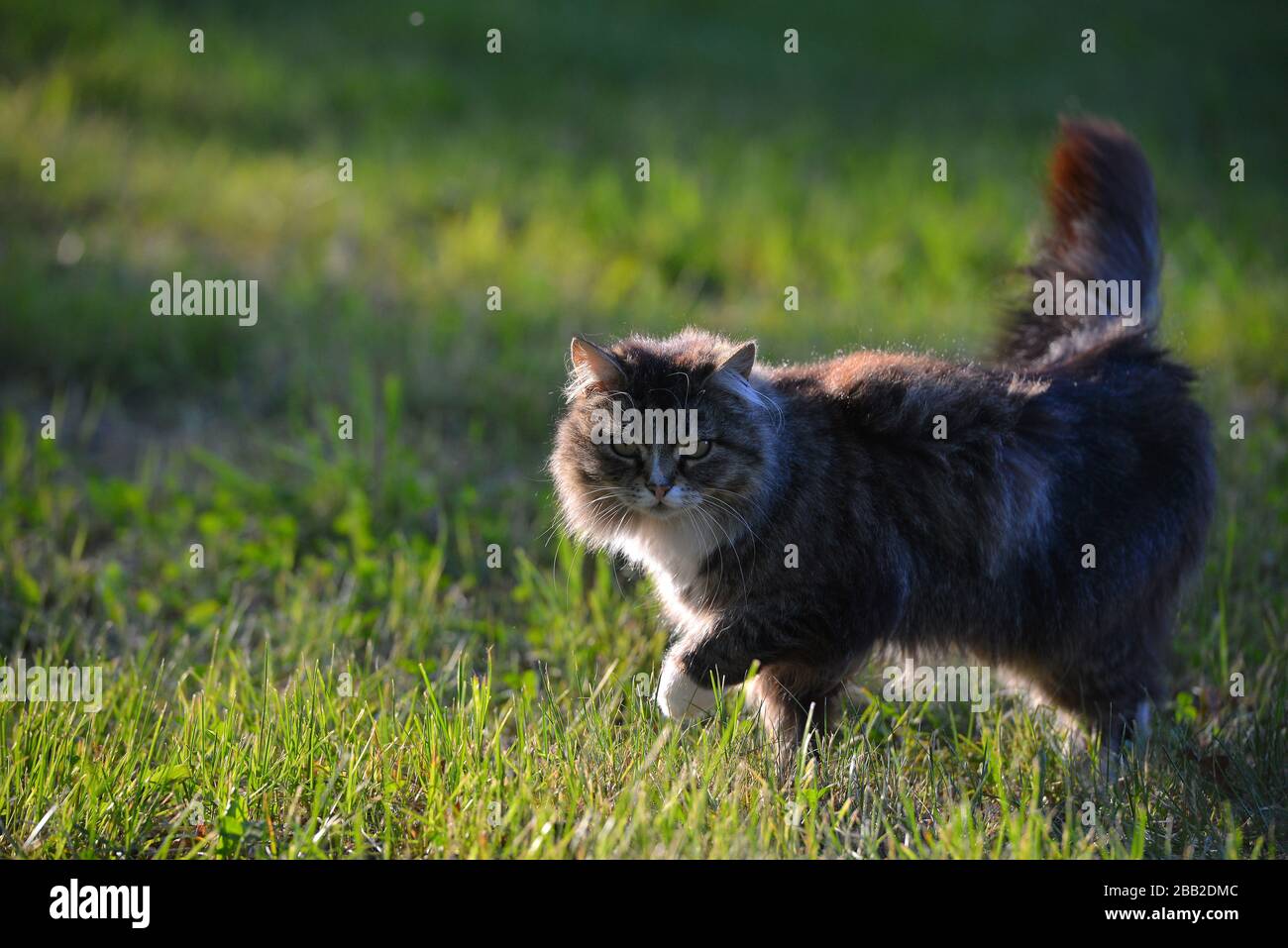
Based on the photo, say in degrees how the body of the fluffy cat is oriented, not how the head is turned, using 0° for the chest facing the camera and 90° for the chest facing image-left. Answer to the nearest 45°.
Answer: approximately 90°
